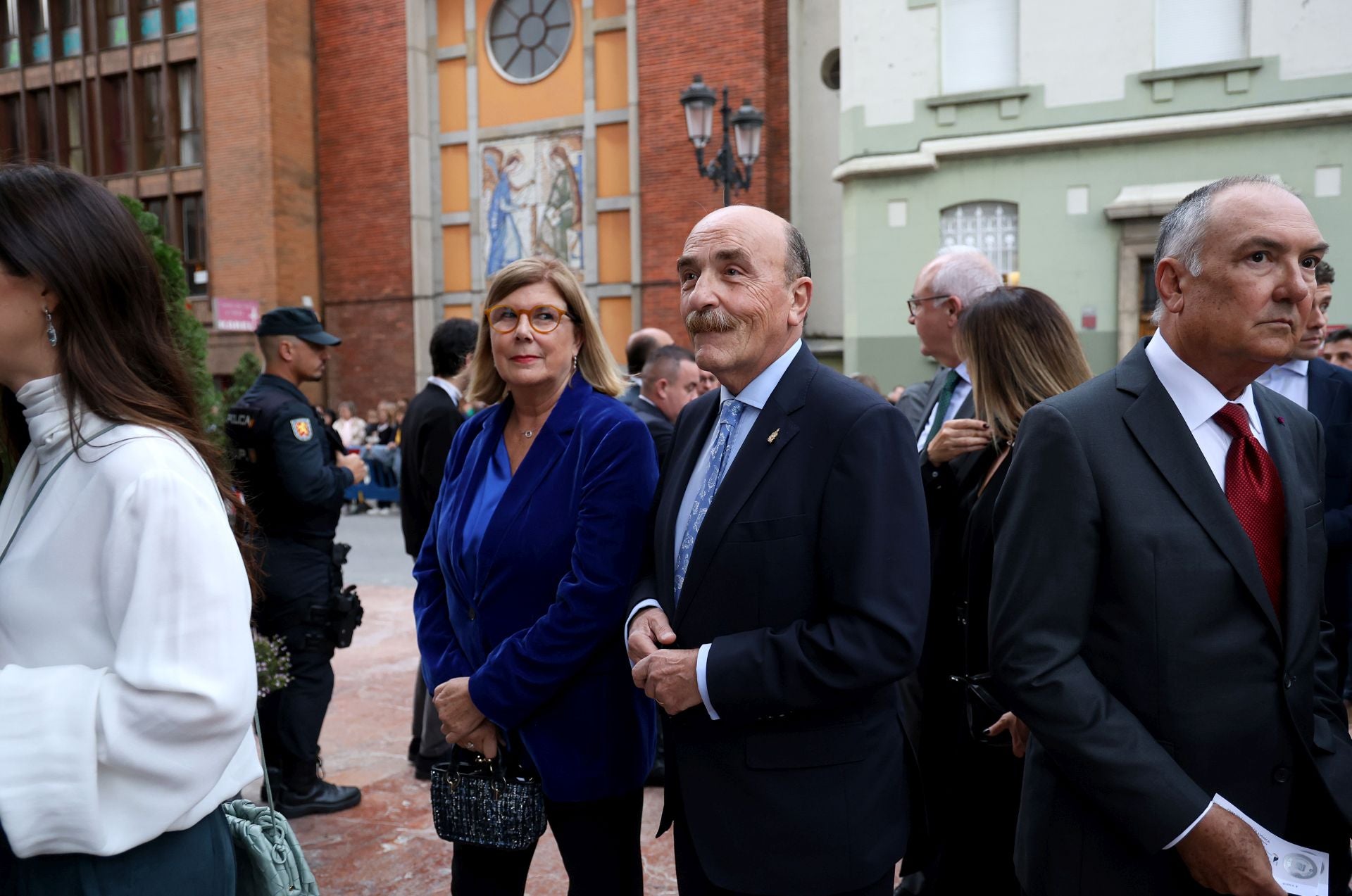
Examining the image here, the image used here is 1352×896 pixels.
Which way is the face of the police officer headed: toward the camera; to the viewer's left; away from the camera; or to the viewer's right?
to the viewer's right

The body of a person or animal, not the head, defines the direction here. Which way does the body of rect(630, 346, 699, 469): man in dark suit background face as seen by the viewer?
to the viewer's right

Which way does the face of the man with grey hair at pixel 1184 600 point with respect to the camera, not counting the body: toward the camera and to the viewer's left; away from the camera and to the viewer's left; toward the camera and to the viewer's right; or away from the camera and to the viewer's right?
toward the camera and to the viewer's right

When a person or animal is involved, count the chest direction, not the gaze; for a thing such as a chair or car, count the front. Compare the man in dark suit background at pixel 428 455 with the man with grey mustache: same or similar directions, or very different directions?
very different directions

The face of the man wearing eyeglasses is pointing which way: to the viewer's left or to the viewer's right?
to the viewer's left

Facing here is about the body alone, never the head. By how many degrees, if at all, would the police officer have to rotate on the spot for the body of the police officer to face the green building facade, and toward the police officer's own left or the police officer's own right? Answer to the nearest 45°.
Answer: approximately 45° to the police officer's own left

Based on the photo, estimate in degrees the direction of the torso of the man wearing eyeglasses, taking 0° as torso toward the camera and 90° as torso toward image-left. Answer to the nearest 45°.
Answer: approximately 45°

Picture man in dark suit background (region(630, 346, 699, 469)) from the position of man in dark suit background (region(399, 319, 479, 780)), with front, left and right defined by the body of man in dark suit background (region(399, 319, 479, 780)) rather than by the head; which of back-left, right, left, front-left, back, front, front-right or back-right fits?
front-right

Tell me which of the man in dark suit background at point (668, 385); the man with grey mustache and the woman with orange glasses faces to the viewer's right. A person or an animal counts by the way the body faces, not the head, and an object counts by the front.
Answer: the man in dark suit background

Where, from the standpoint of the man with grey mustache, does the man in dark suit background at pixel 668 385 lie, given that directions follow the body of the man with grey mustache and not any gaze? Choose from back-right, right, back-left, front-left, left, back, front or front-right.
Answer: back-right

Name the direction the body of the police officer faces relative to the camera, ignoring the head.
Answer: to the viewer's right
